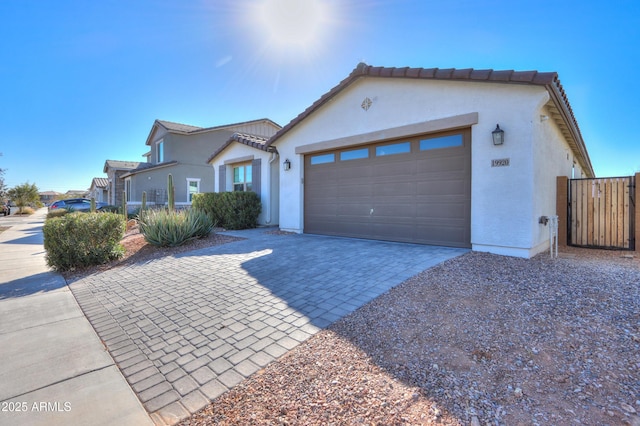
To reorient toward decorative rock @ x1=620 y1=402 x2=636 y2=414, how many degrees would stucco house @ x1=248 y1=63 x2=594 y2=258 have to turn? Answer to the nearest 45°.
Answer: approximately 45° to its left

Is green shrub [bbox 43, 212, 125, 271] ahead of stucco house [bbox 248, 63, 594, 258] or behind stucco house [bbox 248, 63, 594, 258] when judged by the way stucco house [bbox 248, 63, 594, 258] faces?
ahead

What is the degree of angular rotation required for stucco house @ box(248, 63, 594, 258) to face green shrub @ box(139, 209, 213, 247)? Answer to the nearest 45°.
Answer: approximately 45° to its right

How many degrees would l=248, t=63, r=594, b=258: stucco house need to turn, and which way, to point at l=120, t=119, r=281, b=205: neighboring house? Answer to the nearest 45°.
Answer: approximately 90° to its right

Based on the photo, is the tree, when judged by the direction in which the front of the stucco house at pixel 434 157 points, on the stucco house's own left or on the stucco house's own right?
on the stucco house's own right

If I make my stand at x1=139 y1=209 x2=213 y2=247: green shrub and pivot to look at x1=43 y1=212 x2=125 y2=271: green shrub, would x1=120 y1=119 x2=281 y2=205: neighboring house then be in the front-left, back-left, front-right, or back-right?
back-right

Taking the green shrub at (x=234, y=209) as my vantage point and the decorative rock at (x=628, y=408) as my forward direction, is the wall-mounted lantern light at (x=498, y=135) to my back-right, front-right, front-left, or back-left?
front-left

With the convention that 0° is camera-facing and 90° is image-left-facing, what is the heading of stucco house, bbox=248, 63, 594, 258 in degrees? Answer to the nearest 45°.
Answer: approximately 45°

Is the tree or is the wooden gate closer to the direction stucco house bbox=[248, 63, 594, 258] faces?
the tree

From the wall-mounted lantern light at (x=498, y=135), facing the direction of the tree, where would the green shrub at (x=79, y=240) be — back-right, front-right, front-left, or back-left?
front-left

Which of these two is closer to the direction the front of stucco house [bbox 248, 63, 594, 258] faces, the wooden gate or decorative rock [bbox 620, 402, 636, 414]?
the decorative rock

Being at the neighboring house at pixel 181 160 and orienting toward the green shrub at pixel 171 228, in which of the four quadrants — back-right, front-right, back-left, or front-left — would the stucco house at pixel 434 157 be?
front-left
